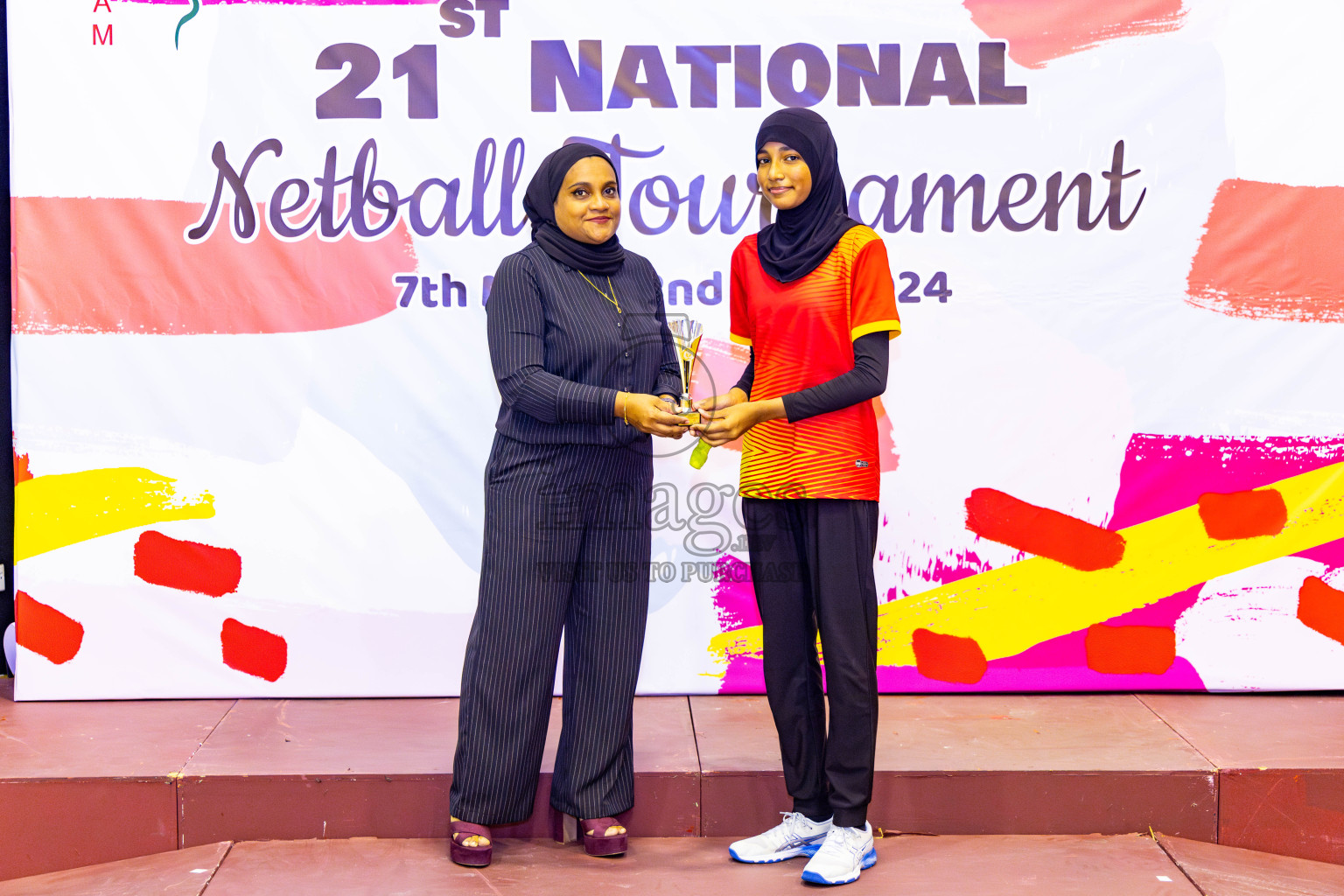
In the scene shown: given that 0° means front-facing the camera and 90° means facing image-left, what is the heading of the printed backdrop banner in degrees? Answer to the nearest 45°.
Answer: approximately 0°

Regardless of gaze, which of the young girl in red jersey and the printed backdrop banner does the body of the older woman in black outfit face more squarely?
the young girl in red jersey

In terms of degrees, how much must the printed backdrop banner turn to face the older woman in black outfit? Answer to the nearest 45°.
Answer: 0° — it already faces them

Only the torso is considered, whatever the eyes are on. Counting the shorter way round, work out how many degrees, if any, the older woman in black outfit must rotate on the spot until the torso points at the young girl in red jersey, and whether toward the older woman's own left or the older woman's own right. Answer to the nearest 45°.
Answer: approximately 45° to the older woman's own left

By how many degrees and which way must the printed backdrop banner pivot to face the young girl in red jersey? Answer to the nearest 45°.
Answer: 0° — it already faces them

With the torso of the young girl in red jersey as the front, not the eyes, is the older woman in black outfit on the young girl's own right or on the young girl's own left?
on the young girl's own right

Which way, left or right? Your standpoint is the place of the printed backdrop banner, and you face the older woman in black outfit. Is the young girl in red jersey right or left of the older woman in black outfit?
left
